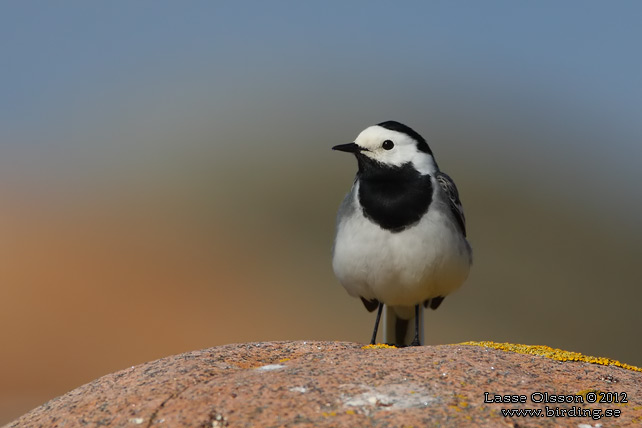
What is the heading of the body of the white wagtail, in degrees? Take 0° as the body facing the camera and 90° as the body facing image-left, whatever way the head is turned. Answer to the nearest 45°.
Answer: approximately 0°
